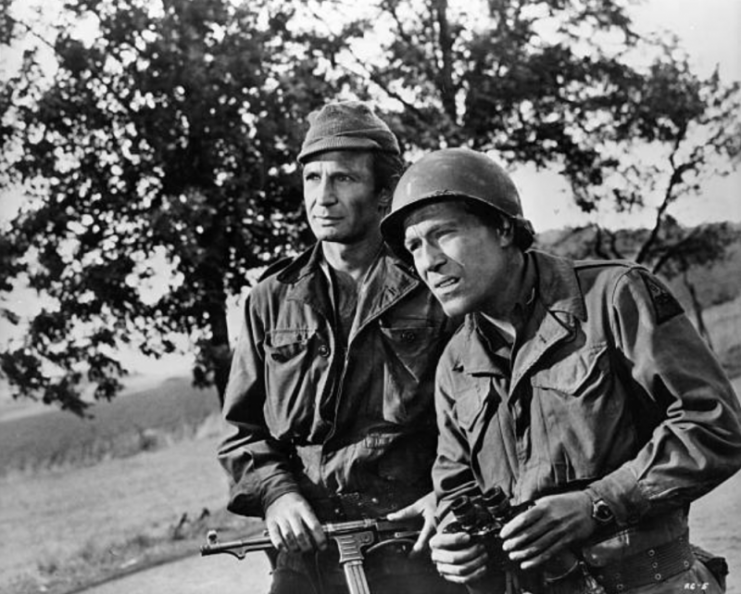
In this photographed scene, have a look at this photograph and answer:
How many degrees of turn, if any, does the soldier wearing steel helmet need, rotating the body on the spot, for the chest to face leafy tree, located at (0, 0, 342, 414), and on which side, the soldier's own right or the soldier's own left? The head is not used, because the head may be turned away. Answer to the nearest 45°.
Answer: approximately 90° to the soldier's own right

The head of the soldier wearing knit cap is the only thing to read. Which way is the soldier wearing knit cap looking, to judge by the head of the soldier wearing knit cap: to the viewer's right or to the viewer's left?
to the viewer's left

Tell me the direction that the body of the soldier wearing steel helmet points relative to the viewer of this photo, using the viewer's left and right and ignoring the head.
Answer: facing the viewer and to the left of the viewer

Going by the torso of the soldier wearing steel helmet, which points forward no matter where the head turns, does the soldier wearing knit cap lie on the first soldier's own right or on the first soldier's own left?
on the first soldier's own right

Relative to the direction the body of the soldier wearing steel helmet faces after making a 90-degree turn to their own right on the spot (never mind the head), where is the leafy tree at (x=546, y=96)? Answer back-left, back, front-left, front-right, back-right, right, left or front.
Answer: front-right

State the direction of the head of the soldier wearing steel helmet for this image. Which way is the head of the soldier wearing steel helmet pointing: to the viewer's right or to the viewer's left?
to the viewer's left
